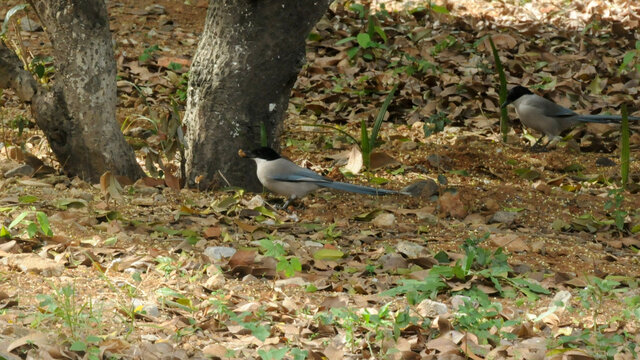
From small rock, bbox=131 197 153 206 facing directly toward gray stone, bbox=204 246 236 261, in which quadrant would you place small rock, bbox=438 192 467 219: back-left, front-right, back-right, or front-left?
front-left

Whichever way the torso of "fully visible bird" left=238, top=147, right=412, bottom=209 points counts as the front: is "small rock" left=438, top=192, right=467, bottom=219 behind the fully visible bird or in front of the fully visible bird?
behind

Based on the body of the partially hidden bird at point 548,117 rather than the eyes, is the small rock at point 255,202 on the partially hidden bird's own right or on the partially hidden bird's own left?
on the partially hidden bird's own left

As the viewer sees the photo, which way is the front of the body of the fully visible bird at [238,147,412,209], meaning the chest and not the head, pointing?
to the viewer's left

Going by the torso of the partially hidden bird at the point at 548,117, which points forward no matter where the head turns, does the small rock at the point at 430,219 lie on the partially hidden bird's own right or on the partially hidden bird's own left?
on the partially hidden bird's own left

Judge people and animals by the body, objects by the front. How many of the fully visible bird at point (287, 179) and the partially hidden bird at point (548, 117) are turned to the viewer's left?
2

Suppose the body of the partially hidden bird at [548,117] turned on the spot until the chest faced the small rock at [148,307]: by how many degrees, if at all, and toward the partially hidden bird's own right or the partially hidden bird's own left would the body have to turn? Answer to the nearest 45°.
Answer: approximately 90° to the partially hidden bird's own left

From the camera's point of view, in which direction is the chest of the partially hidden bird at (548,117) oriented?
to the viewer's left

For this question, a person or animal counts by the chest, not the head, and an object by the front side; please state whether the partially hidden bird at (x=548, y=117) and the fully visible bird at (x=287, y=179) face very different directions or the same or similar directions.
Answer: same or similar directions

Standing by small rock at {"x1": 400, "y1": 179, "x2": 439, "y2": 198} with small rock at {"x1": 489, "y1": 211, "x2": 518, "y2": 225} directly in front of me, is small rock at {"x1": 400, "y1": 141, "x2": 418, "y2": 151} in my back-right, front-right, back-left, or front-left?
back-left

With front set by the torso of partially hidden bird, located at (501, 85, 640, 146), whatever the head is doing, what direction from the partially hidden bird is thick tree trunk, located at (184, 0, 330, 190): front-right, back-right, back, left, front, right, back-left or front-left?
front-left

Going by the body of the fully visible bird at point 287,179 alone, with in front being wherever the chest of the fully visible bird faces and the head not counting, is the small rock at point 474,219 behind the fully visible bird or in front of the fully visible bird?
behind

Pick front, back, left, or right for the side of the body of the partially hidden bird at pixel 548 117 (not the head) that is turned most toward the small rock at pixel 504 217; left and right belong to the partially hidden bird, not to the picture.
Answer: left
